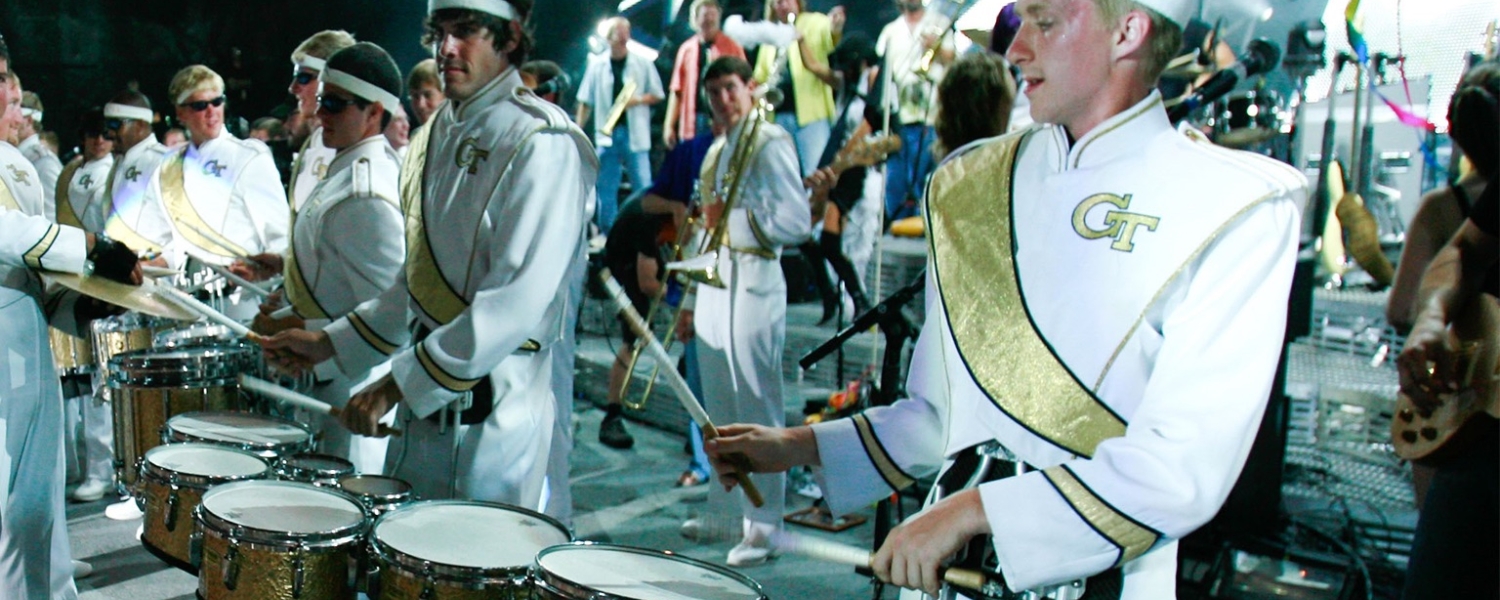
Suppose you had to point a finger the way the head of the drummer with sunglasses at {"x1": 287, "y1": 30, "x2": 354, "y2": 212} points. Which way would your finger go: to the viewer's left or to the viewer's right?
to the viewer's left

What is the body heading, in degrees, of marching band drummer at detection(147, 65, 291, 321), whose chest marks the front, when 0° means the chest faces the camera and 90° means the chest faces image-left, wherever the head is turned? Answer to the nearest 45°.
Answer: approximately 45°

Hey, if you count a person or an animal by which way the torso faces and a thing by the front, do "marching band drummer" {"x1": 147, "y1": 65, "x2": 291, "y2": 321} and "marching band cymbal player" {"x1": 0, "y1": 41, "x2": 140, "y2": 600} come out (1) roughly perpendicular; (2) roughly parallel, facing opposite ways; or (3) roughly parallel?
roughly perpendicular

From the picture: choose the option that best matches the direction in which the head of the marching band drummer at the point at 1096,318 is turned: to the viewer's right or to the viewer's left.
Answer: to the viewer's left

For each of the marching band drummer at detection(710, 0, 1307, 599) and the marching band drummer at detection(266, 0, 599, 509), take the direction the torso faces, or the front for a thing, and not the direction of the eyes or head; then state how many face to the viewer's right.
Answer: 0

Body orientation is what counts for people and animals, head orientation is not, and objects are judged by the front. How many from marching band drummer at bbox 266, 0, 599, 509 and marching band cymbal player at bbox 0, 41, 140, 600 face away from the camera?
0

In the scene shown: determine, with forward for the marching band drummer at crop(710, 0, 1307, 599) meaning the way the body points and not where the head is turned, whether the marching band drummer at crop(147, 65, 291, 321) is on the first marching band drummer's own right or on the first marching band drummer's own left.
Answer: on the first marching band drummer's own right

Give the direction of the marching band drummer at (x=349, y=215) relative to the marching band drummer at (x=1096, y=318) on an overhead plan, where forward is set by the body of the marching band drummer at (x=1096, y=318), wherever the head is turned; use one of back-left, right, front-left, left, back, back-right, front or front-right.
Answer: right

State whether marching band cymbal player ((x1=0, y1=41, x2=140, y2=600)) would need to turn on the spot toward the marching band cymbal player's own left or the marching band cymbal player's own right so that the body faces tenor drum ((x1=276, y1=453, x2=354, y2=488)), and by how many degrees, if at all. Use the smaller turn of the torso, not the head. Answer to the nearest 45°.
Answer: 0° — they already face it

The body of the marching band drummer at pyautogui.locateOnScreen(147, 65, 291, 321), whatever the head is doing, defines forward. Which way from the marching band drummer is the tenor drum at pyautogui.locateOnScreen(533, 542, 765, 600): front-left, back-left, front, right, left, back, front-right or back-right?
front-left
